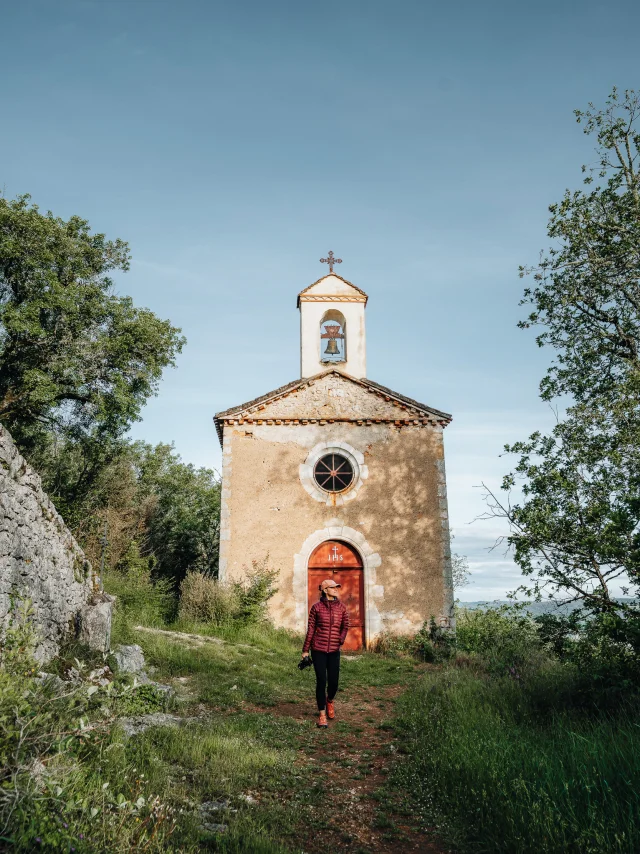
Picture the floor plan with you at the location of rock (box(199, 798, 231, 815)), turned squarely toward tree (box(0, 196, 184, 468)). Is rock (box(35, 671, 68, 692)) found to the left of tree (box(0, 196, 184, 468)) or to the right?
left

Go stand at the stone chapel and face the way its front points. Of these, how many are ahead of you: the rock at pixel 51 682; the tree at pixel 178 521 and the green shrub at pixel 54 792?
2

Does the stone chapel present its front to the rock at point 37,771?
yes

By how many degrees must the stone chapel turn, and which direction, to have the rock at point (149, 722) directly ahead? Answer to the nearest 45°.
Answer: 0° — it already faces it

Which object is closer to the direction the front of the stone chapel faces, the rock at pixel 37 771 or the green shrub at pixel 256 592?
the rock

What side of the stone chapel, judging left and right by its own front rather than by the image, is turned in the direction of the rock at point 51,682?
front

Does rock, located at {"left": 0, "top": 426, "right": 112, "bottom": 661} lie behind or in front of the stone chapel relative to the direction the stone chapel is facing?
in front

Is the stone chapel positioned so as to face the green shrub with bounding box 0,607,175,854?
yes

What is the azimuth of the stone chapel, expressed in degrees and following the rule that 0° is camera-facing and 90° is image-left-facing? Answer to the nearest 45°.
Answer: approximately 0°

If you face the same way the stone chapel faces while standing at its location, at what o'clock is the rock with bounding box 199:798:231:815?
The rock is roughly at 12 o'clock from the stone chapel.
